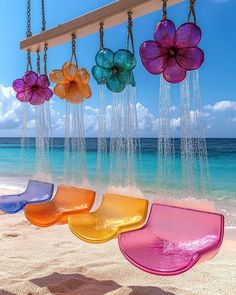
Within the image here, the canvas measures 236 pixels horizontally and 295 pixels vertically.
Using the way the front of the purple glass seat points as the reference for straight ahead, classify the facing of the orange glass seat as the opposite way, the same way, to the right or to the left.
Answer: the same way

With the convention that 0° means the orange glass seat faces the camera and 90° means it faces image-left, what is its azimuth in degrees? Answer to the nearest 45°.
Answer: approximately 45°

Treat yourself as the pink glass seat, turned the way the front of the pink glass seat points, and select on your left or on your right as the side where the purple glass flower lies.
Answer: on your right

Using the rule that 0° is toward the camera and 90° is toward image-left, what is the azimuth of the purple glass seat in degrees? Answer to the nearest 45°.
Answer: approximately 45°

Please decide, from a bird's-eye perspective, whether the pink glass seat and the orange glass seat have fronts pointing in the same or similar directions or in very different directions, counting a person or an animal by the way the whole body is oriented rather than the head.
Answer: same or similar directions

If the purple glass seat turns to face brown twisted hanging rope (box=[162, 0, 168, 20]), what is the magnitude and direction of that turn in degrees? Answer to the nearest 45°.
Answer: approximately 90° to its left

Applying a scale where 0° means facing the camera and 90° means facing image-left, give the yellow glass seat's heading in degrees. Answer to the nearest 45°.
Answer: approximately 45°

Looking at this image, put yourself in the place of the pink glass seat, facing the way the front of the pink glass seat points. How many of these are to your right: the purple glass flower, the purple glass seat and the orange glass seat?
3

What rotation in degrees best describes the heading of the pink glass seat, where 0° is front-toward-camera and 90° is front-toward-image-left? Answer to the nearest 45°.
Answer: approximately 45°

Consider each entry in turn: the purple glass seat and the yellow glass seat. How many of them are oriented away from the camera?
0

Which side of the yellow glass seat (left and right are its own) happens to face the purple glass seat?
right
